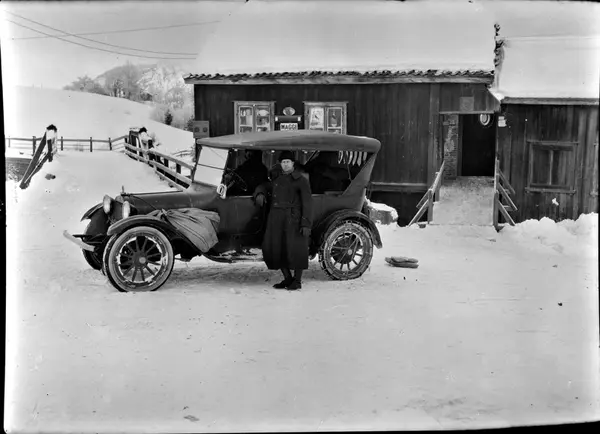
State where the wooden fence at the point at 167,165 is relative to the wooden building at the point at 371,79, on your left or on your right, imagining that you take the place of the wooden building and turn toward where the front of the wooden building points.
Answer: on your right

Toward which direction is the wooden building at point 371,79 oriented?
toward the camera

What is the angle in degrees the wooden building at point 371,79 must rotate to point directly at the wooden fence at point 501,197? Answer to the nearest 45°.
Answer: approximately 45° to its left
